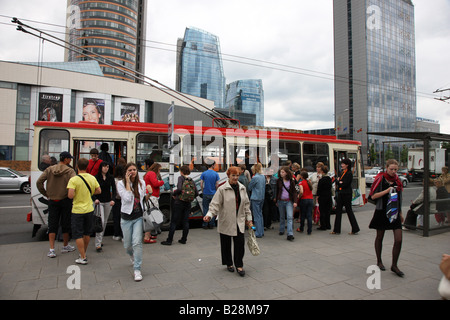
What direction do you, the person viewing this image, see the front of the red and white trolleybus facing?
facing away from the viewer and to the right of the viewer

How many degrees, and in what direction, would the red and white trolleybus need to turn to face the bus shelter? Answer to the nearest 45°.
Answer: approximately 45° to its right

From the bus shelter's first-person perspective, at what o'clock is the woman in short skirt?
The woman in short skirt is roughly at 8 o'clock from the bus shelter.

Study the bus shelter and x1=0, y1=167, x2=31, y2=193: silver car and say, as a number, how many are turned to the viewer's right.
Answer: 1

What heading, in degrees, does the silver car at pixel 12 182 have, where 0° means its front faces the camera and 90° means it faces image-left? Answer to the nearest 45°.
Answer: approximately 270°

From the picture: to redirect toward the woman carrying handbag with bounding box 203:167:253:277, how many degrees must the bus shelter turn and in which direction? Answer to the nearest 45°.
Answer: approximately 90° to its left

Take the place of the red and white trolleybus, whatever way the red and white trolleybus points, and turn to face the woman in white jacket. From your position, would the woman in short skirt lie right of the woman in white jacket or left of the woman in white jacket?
left
